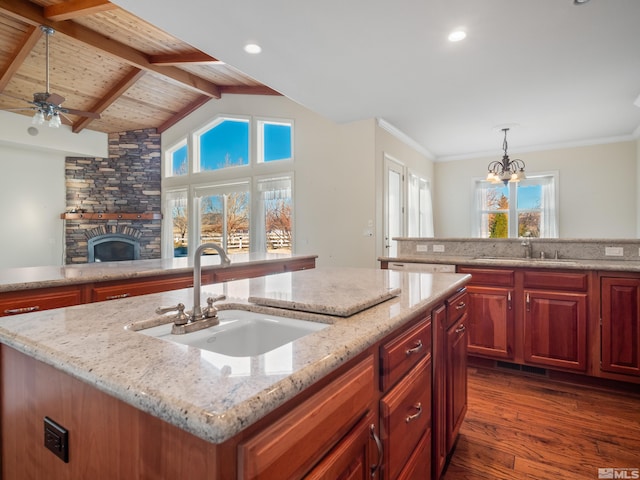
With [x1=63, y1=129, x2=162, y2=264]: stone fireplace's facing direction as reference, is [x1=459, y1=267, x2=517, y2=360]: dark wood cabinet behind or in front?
in front

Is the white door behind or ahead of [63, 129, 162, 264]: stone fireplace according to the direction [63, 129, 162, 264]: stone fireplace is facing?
ahead

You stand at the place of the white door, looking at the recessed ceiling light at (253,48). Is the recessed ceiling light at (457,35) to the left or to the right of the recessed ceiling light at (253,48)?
left

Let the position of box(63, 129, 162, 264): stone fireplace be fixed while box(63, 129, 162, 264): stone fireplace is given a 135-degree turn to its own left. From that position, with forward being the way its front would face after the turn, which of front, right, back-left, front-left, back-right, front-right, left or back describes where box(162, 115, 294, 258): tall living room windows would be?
right

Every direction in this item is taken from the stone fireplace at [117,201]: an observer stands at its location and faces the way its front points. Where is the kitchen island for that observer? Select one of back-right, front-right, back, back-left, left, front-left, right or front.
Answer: front

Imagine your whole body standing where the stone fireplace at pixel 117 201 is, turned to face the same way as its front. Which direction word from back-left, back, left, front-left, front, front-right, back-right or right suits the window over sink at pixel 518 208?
front-left

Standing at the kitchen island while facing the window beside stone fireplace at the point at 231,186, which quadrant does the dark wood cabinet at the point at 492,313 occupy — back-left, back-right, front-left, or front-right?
front-right

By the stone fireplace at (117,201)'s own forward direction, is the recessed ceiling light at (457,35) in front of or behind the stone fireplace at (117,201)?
in front

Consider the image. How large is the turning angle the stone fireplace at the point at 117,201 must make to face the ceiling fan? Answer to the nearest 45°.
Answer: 0° — it already faces it

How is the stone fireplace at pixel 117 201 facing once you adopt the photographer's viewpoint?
facing the viewer
